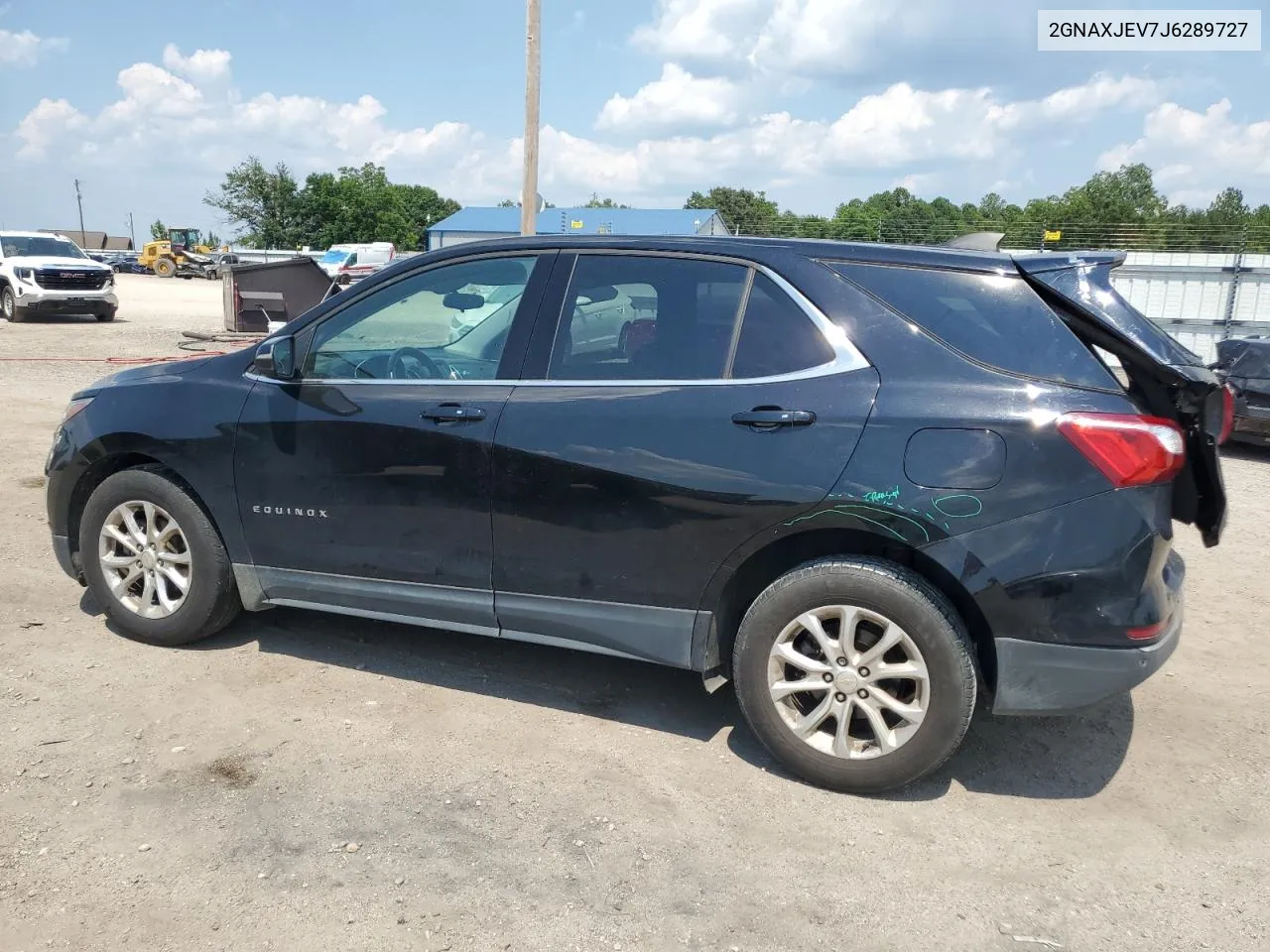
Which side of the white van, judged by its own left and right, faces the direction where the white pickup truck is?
front

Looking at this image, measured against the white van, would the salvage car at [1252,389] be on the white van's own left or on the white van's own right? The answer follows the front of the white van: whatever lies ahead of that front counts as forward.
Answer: on the white van's own left

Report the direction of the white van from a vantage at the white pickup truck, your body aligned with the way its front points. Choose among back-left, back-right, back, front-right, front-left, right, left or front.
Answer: left

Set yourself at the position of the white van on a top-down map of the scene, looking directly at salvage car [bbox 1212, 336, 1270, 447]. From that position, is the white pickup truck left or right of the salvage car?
right

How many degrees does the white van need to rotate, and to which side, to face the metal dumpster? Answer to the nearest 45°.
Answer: approximately 45° to its left

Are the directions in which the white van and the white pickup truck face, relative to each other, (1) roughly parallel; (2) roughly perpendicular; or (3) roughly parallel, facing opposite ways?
roughly perpendicular

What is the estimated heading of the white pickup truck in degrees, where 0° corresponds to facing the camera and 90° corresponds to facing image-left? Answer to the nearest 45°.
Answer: approximately 315°

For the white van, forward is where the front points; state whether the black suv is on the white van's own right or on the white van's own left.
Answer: on the white van's own left

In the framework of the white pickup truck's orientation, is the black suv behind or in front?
in front

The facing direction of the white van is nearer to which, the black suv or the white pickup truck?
the white pickup truck

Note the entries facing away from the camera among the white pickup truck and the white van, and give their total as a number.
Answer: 0
